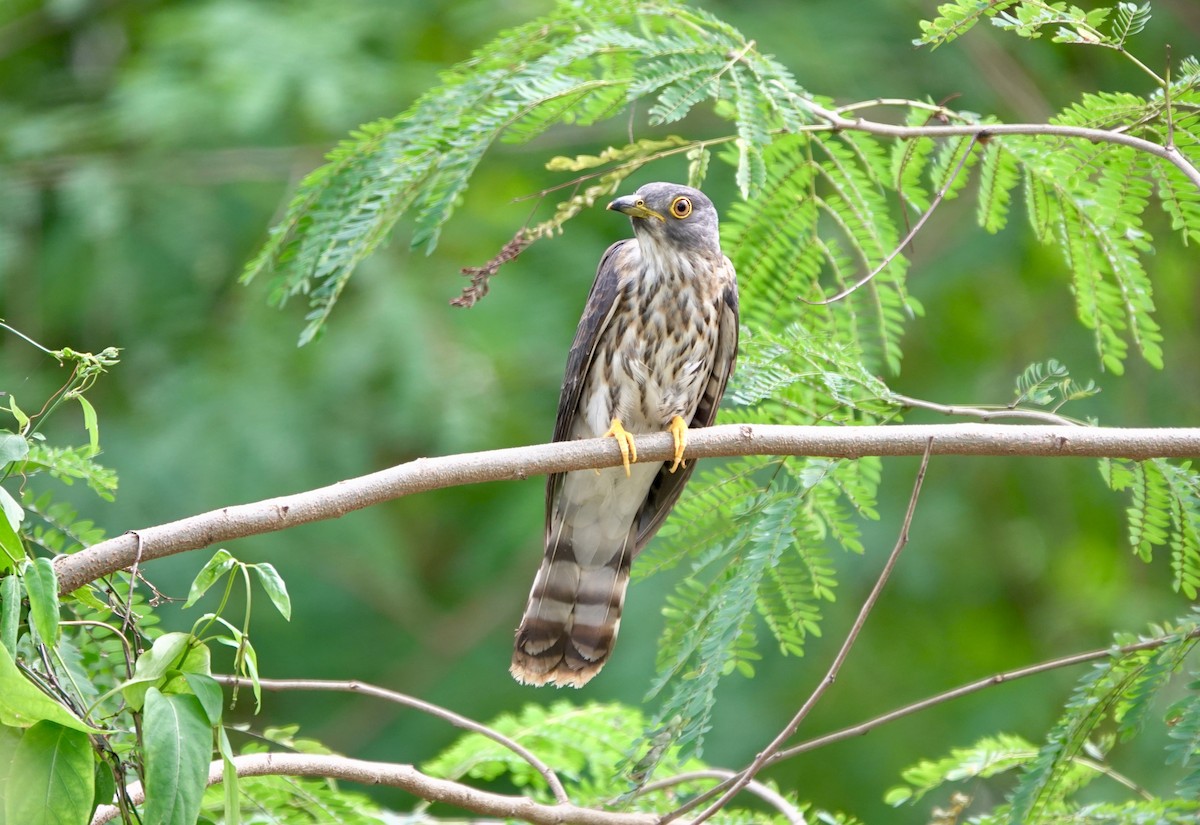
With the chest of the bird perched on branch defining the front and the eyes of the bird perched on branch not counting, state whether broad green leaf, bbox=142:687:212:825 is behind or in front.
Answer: in front

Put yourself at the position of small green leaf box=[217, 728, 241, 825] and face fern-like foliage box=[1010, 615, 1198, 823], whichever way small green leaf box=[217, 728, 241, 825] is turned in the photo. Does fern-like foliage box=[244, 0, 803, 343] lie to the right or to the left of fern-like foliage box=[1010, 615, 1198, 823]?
left

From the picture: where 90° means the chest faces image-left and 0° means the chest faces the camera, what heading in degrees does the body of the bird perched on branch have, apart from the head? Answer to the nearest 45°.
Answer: approximately 0°

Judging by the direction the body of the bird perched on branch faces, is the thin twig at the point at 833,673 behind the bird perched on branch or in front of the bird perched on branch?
in front

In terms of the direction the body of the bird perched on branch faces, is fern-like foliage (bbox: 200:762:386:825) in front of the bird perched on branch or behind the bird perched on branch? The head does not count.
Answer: in front

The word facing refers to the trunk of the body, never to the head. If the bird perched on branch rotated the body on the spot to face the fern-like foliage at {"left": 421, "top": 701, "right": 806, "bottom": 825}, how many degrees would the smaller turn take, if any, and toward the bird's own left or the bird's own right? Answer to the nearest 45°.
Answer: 0° — it already faces it
